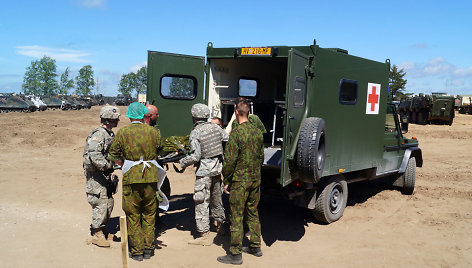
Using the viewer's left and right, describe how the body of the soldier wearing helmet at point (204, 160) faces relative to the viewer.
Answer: facing away from the viewer and to the left of the viewer

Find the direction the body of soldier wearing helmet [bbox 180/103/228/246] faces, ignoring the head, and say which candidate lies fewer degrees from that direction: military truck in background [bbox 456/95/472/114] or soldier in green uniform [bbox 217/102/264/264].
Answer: the military truck in background

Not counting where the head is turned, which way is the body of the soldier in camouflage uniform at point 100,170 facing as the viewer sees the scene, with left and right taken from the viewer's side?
facing to the right of the viewer

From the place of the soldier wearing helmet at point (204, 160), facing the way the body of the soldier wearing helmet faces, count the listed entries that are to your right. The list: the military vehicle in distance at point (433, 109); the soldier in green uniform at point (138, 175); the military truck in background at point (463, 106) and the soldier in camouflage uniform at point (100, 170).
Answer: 2
